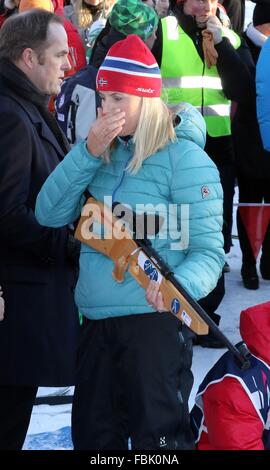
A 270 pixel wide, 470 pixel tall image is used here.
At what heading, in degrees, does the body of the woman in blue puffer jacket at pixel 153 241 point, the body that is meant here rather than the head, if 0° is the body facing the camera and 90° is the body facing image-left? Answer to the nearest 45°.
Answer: approximately 45°

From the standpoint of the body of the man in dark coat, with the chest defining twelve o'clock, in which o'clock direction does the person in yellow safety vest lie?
The person in yellow safety vest is roughly at 10 o'clock from the man in dark coat.

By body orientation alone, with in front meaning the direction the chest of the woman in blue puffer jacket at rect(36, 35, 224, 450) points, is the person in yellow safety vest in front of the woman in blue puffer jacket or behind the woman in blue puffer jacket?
behind

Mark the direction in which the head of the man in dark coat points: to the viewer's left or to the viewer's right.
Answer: to the viewer's right

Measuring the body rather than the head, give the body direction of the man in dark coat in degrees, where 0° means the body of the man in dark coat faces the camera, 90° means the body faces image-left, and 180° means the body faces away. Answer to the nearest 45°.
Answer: approximately 270°

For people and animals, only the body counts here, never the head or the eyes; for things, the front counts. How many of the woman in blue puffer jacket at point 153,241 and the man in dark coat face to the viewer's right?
1

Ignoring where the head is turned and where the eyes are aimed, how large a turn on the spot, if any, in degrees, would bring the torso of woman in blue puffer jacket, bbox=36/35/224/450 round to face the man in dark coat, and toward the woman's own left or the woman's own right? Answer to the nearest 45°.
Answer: approximately 90° to the woman's own right

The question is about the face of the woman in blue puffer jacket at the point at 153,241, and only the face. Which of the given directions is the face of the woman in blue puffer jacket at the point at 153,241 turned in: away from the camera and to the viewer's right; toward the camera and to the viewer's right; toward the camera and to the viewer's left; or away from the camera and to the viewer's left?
toward the camera and to the viewer's left

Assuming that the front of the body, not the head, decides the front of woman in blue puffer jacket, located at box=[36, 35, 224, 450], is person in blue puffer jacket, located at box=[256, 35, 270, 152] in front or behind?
behind

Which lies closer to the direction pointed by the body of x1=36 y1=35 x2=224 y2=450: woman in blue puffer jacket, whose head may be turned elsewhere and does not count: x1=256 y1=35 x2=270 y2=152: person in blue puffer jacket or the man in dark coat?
the man in dark coat

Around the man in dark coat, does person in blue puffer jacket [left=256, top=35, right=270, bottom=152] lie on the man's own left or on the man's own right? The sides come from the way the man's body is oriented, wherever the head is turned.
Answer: on the man's own left

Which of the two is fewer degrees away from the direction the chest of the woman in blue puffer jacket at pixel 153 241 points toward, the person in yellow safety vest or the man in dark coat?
the man in dark coat
